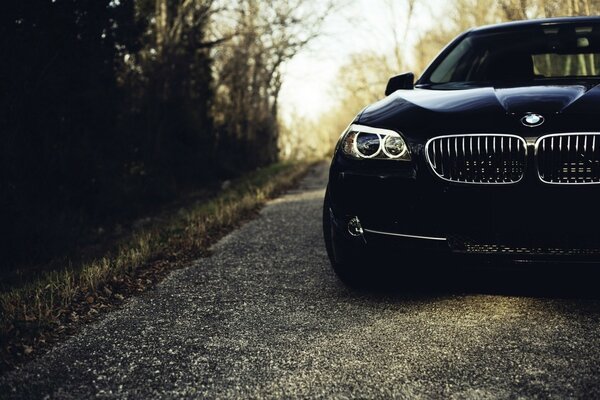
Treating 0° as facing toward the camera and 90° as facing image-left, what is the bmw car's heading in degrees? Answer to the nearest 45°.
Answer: approximately 0°
